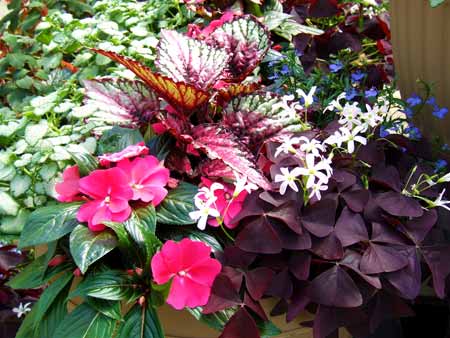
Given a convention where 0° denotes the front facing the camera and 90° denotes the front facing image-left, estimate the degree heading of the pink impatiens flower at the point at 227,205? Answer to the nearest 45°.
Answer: approximately 0°

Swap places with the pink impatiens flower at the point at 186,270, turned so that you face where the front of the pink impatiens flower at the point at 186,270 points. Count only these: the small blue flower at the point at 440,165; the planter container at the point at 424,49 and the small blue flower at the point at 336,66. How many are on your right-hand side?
0

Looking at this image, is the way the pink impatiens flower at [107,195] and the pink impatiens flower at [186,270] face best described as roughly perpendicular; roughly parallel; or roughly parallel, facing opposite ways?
roughly parallel

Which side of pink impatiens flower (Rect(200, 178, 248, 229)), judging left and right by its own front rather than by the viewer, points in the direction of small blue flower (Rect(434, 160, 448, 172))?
left

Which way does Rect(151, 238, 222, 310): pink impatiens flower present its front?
toward the camera

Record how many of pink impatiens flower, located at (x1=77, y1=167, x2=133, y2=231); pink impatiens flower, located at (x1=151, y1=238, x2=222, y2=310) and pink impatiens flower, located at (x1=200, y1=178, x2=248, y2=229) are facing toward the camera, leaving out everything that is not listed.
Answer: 3

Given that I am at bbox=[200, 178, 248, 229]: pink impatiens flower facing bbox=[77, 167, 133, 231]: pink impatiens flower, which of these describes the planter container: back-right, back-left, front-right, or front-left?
back-right

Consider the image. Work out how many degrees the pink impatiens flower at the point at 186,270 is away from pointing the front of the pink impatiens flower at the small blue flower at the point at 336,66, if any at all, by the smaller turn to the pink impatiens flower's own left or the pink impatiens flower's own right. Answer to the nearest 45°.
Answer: approximately 135° to the pink impatiens flower's own left

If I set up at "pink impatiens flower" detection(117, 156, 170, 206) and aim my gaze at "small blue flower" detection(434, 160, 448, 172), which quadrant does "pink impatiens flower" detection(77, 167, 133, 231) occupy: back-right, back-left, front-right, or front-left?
back-right

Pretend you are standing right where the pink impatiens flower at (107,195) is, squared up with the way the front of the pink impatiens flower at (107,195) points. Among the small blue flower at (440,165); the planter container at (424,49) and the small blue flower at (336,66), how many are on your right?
0

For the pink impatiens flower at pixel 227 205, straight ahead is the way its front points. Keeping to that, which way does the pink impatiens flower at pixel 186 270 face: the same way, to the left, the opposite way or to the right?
the same way
